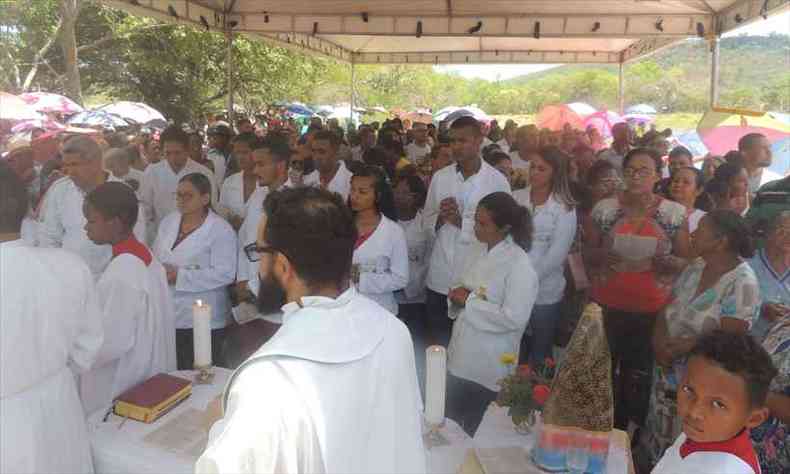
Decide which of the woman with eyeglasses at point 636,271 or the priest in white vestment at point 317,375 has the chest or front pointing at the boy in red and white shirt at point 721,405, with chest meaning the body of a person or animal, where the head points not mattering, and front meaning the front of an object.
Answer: the woman with eyeglasses

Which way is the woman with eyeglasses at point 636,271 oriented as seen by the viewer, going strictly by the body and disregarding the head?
toward the camera

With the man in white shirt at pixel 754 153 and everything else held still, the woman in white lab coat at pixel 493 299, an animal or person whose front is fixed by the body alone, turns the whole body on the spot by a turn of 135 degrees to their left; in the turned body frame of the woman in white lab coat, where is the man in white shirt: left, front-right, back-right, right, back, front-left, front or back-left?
front-left

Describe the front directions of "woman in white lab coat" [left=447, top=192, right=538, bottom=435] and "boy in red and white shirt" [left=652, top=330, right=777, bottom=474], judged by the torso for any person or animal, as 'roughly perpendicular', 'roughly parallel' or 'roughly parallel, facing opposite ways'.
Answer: roughly parallel

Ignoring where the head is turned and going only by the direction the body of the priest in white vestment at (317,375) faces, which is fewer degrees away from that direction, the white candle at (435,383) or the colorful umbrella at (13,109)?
the colorful umbrella

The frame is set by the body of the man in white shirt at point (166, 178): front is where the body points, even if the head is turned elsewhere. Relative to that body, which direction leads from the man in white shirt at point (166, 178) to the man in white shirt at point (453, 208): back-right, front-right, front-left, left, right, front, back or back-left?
front-left

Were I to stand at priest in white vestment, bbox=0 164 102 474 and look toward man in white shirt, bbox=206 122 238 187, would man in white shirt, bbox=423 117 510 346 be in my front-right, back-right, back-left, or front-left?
front-right

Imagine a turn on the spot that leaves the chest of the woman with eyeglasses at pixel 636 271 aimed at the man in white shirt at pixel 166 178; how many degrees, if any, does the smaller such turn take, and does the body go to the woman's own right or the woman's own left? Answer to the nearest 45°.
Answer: approximately 90° to the woman's own right

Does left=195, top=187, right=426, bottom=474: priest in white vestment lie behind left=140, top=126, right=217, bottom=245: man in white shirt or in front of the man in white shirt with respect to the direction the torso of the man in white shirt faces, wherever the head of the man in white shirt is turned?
in front

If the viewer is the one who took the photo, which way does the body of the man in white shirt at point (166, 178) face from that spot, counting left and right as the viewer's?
facing the viewer

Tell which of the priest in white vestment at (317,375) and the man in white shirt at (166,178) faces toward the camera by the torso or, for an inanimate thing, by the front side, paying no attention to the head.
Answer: the man in white shirt

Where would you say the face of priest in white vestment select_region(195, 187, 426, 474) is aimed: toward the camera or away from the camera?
away from the camera
